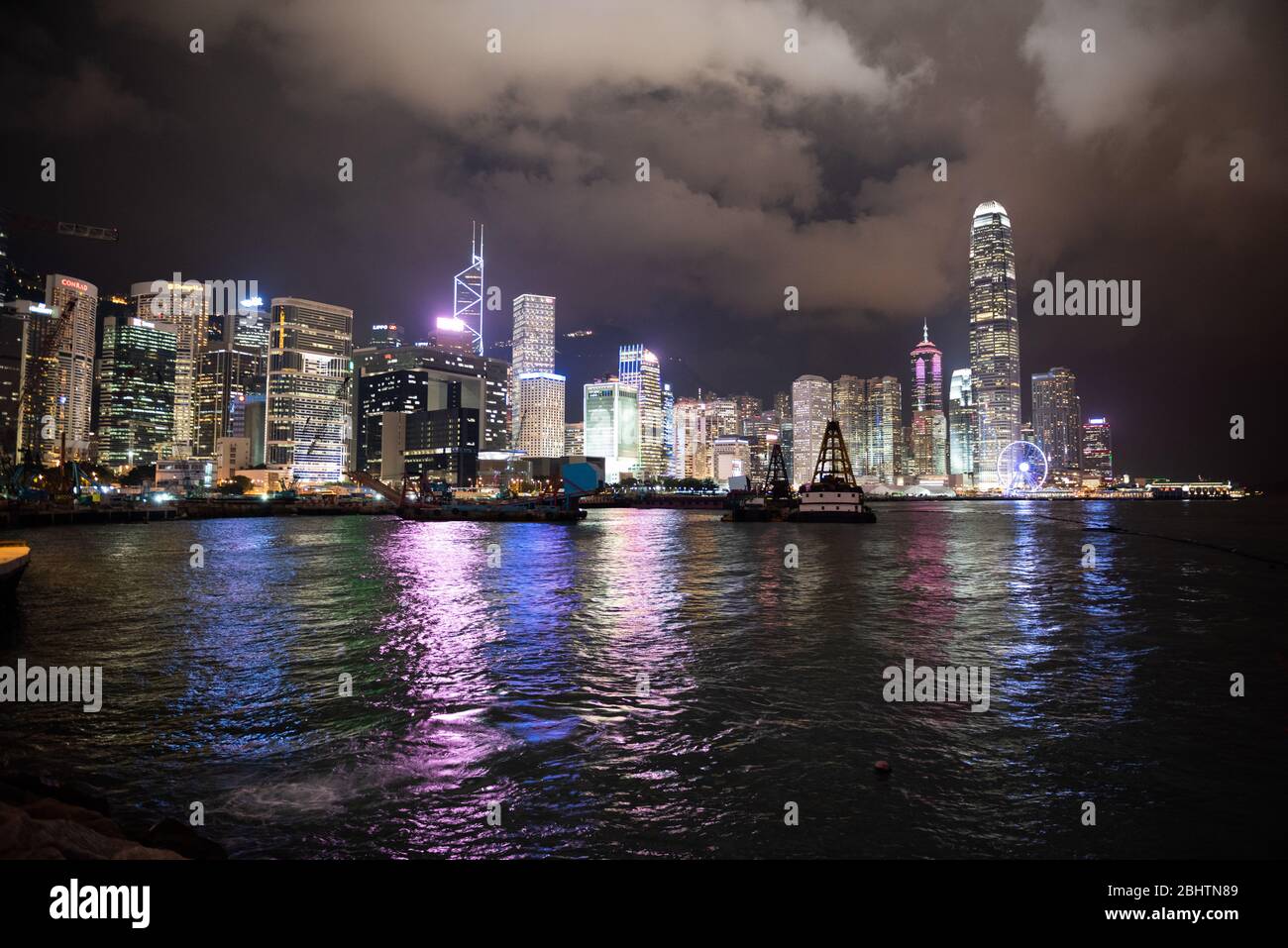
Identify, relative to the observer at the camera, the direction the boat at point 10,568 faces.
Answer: facing to the right of the viewer
